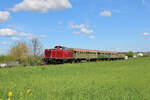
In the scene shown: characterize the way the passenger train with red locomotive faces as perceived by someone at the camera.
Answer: facing the viewer and to the left of the viewer

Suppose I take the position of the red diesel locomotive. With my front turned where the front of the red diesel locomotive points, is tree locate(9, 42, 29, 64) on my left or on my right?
on my right
